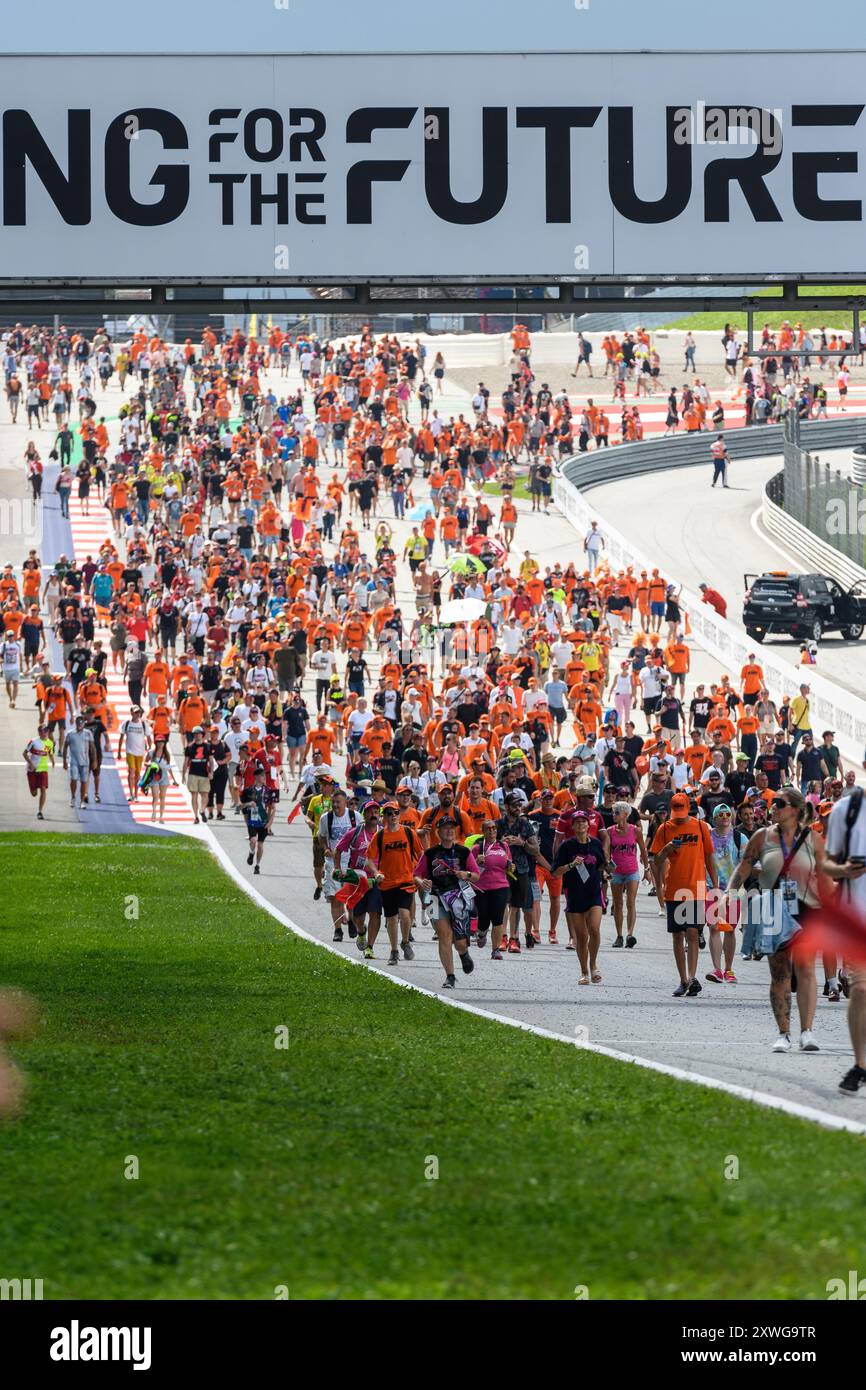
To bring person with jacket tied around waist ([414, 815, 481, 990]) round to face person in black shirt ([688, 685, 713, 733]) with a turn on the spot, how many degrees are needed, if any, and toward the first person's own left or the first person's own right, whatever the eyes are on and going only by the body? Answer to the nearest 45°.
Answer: approximately 180°

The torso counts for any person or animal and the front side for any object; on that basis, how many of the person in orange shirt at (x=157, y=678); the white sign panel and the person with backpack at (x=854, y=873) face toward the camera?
3

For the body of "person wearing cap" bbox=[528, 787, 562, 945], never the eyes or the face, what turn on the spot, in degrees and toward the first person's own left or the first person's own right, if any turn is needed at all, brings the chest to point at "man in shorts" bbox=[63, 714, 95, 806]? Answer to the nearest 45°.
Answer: approximately 135° to the first person's own right

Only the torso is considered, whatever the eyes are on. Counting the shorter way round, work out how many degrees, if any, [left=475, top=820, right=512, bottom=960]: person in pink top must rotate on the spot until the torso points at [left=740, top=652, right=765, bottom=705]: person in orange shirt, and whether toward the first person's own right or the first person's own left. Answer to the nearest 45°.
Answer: approximately 180°

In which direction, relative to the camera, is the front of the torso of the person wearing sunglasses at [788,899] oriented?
toward the camera

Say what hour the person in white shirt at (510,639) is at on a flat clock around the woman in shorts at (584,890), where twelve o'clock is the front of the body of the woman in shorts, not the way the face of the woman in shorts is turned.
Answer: The person in white shirt is roughly at 6 o'clock from the woman in shorts.

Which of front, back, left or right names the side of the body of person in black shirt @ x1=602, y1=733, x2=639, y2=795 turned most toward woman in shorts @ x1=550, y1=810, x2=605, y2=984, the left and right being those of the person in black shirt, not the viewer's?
front

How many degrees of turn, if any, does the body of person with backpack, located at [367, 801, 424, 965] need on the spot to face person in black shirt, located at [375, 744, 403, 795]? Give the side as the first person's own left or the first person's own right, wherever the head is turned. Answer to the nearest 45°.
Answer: approximately 180°

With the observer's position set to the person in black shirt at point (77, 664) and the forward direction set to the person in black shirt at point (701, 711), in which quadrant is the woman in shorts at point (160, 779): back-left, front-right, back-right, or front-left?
front-right

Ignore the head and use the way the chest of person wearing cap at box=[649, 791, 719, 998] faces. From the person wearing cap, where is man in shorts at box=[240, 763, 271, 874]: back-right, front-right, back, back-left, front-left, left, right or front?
back-right

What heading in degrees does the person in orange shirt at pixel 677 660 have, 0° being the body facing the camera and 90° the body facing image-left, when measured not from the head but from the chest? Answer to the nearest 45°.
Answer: approximately 0°

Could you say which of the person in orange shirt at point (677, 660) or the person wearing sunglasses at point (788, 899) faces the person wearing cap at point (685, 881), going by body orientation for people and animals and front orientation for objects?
the person in orange shirt

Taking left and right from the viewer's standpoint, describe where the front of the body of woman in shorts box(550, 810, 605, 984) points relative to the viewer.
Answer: facing the viewer

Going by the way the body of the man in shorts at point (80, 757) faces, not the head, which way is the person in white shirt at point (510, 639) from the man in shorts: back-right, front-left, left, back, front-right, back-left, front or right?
back-left

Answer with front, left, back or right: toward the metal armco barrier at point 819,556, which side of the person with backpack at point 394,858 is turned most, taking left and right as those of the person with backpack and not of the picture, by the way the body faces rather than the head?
back

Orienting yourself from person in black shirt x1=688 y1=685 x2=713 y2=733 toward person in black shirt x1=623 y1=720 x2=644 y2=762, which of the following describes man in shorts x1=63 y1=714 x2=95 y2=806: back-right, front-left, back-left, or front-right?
front-right

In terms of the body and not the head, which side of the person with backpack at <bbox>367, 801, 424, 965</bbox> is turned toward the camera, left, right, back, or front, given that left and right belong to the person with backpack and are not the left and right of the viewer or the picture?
front

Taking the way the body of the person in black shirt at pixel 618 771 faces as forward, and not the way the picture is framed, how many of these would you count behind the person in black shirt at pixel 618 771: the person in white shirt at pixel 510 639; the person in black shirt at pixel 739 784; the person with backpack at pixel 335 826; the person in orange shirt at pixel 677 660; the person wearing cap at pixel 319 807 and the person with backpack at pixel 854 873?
2
